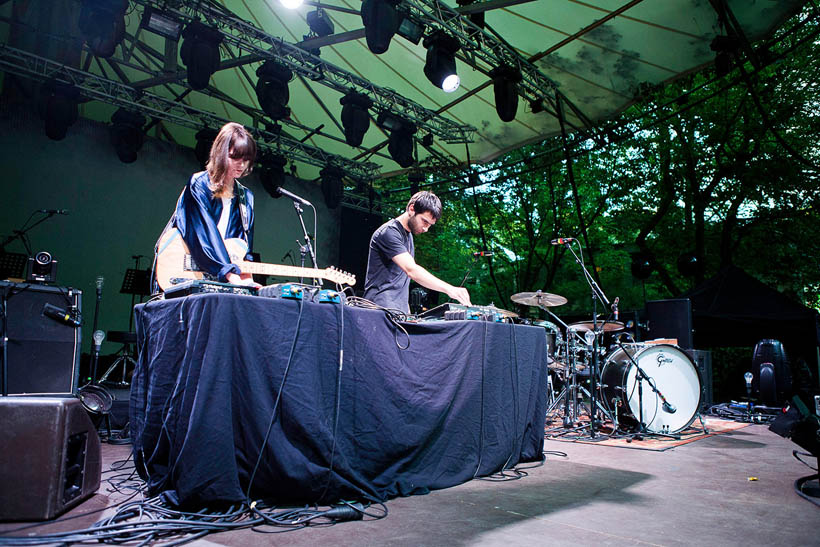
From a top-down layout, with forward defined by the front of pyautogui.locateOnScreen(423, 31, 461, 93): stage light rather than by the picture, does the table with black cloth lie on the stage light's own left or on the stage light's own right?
on the stage light's own right

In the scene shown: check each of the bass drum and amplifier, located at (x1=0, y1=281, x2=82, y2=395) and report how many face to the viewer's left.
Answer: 0

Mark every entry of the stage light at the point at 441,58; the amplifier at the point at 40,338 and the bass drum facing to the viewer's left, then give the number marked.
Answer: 0

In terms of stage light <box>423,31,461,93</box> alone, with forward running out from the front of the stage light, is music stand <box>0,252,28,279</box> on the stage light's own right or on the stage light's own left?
on the stage light's own right

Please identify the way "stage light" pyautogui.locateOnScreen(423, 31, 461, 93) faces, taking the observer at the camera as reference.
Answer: facing the viewer and to the right of the viewer

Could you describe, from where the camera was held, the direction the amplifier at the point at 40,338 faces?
facing the viewer

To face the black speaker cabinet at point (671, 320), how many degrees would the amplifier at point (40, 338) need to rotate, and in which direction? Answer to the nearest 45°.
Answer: approximately 90° to its left

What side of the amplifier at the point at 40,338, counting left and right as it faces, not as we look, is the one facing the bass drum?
left

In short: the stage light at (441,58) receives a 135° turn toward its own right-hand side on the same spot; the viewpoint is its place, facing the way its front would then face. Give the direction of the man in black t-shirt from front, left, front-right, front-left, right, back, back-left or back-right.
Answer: left
